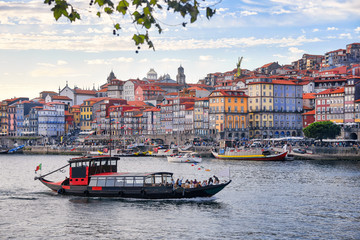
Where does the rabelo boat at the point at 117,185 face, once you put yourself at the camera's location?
facing to the right of the viewer
